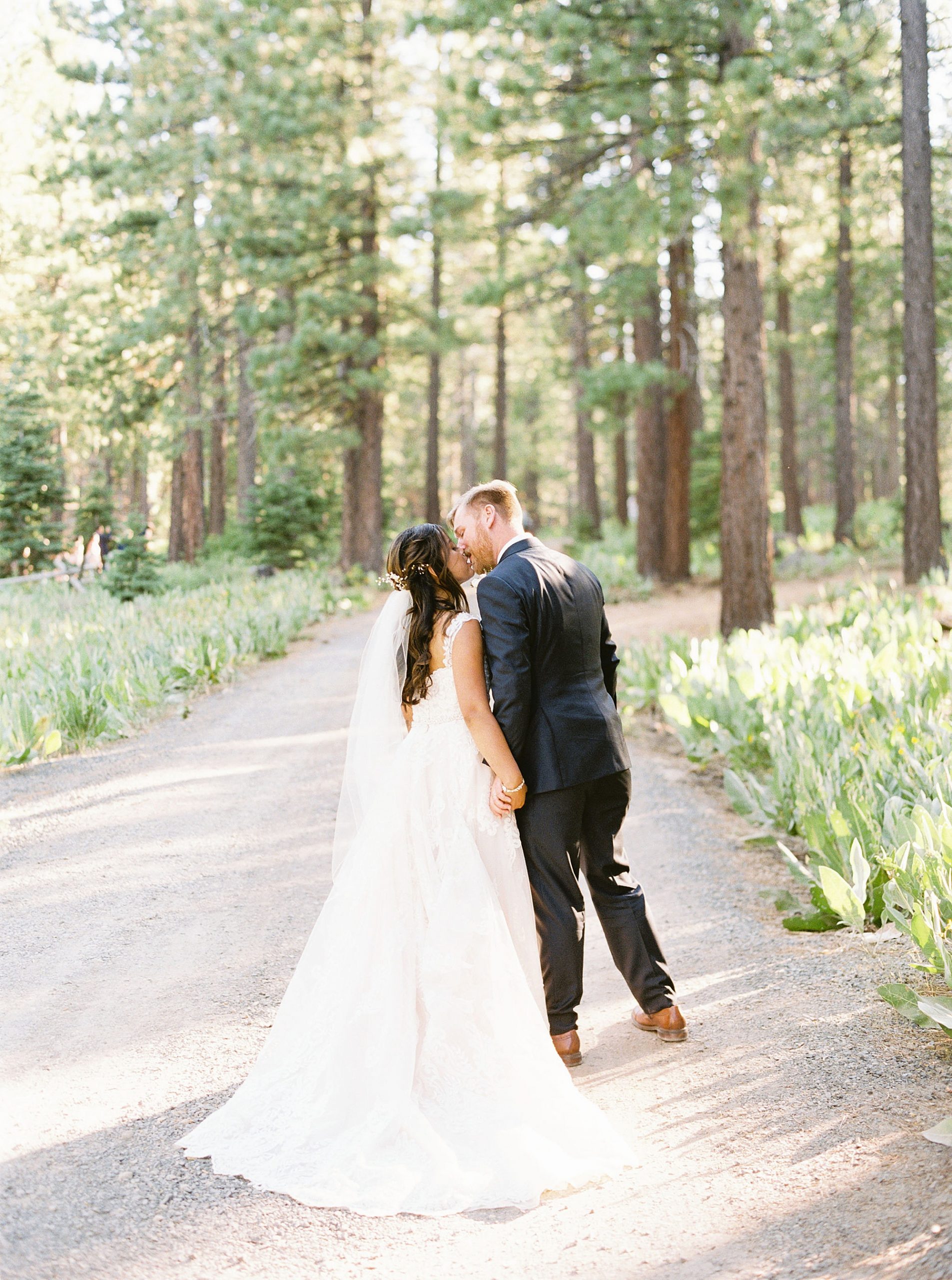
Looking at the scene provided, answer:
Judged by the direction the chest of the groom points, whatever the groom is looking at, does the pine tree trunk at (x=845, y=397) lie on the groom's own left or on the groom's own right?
on the groom's own right

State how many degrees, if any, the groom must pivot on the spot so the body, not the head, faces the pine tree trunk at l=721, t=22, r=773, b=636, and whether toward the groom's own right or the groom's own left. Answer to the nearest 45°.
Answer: approximately 45° to the groom's own right

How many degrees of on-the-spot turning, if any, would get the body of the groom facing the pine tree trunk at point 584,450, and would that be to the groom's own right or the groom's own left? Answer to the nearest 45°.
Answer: approximately 45° to the groom's own right

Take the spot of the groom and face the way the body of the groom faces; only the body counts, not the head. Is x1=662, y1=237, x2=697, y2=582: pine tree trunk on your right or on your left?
on your right

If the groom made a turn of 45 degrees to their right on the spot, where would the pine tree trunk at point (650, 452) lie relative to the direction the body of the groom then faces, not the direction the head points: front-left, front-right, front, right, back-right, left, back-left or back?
front

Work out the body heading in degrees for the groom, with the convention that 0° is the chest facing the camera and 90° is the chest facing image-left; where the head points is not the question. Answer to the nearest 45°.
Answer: approximately 135°

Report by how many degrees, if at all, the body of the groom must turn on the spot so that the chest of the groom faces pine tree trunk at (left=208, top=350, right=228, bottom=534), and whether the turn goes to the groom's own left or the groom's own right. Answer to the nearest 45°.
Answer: approximately 45° to the groom's own right
